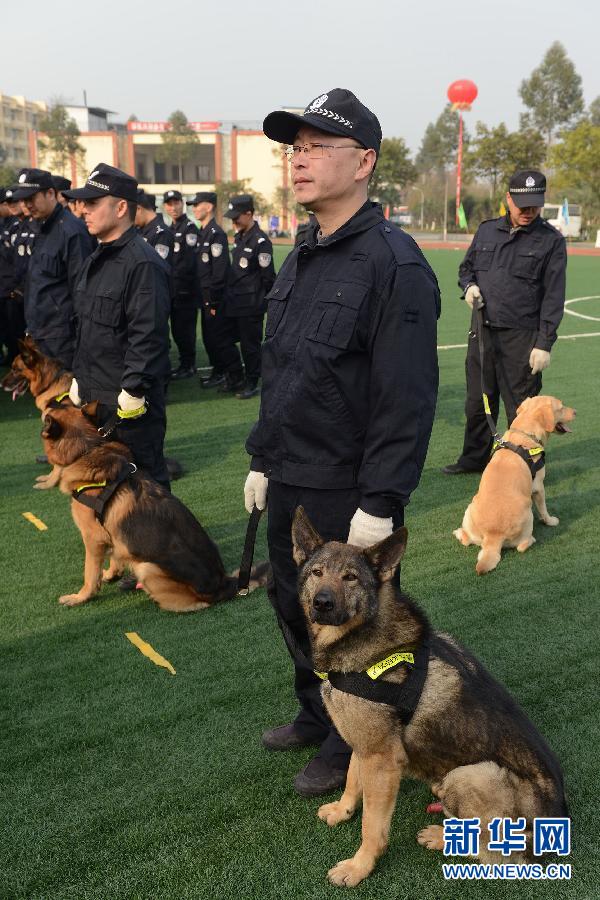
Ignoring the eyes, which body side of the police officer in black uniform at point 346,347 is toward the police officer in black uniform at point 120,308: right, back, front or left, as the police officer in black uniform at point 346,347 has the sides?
right

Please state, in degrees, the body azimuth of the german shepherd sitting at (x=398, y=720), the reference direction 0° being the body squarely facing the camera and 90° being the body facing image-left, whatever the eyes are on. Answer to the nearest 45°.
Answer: approximately 45°

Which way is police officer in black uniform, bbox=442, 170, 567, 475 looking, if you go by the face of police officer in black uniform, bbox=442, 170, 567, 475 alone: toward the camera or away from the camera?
toward the camera

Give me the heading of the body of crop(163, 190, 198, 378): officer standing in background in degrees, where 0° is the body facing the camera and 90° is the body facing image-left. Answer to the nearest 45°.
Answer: approximately 45°

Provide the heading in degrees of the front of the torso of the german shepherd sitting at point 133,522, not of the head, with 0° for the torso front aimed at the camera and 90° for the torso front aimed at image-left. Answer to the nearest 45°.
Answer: approximately 90°

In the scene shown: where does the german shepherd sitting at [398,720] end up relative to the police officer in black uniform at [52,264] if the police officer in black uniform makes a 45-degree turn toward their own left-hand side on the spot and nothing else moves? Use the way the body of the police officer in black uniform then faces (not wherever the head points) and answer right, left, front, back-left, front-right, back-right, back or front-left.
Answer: front

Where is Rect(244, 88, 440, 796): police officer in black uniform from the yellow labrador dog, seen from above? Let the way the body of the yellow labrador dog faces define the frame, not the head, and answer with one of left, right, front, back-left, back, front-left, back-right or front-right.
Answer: back-right

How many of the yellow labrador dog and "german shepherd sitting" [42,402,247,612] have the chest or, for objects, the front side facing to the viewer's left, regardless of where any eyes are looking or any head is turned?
1

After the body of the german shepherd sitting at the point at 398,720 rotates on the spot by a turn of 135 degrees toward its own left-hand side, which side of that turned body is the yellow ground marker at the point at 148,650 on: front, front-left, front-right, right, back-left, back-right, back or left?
back-left

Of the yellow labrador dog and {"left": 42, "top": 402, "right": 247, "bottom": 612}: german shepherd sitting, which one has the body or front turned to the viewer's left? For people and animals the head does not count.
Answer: the german shepherd sitting

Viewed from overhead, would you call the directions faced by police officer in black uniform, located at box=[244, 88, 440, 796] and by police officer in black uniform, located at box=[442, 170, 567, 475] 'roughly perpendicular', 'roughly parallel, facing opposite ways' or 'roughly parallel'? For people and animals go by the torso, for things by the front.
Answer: roughly parallel

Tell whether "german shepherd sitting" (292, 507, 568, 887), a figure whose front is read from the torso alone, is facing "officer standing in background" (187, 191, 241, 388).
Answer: no
